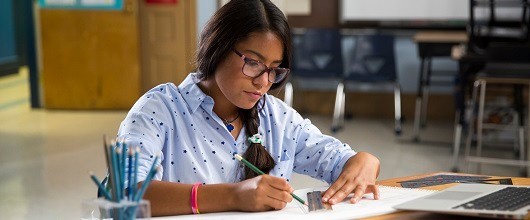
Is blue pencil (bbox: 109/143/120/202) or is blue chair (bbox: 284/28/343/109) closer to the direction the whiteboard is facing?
the blue pencil

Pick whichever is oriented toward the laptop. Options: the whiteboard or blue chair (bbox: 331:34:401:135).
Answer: the whiteboard

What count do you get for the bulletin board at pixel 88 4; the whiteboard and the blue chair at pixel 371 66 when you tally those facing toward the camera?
2

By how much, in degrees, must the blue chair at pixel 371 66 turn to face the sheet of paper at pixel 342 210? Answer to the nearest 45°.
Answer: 0° — it already faces it

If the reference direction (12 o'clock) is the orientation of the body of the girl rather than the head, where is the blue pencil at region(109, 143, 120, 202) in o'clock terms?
The blue pencil is roughly at 2 o'clock from the girl.

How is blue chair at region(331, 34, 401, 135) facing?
away from the camera

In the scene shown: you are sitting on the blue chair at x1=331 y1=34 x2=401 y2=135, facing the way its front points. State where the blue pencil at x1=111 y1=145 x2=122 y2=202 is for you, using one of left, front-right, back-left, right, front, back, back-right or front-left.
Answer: back

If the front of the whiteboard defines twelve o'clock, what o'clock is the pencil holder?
The pencil holder is roughly at 12 o'clock from the whiteboard.

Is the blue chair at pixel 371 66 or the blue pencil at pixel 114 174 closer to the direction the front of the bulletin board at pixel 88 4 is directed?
the blue pencil

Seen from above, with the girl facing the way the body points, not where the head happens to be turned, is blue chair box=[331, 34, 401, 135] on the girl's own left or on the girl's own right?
on the girl's own left

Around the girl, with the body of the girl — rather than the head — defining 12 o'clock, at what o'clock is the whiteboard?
The whiteboard is roughly at 8 o'clock from the girl.
